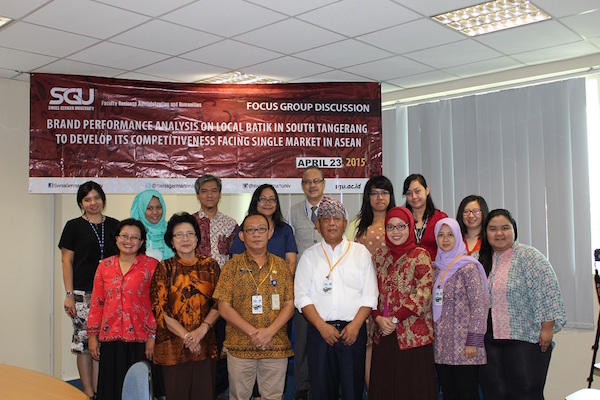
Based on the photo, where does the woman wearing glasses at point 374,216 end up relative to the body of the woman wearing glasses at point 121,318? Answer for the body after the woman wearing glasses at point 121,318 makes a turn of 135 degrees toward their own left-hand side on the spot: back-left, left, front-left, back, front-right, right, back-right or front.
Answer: front-right

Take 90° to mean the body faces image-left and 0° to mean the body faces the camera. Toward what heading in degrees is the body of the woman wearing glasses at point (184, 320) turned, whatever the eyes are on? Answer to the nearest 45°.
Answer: approximately 0°

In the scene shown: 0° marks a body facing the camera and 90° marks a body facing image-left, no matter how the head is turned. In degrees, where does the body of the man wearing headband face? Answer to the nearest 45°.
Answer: approximately 0°

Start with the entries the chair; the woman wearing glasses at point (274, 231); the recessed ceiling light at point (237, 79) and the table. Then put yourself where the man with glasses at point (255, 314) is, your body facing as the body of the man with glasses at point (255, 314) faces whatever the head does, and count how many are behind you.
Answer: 2

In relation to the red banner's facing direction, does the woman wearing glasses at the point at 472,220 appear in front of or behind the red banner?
in front
